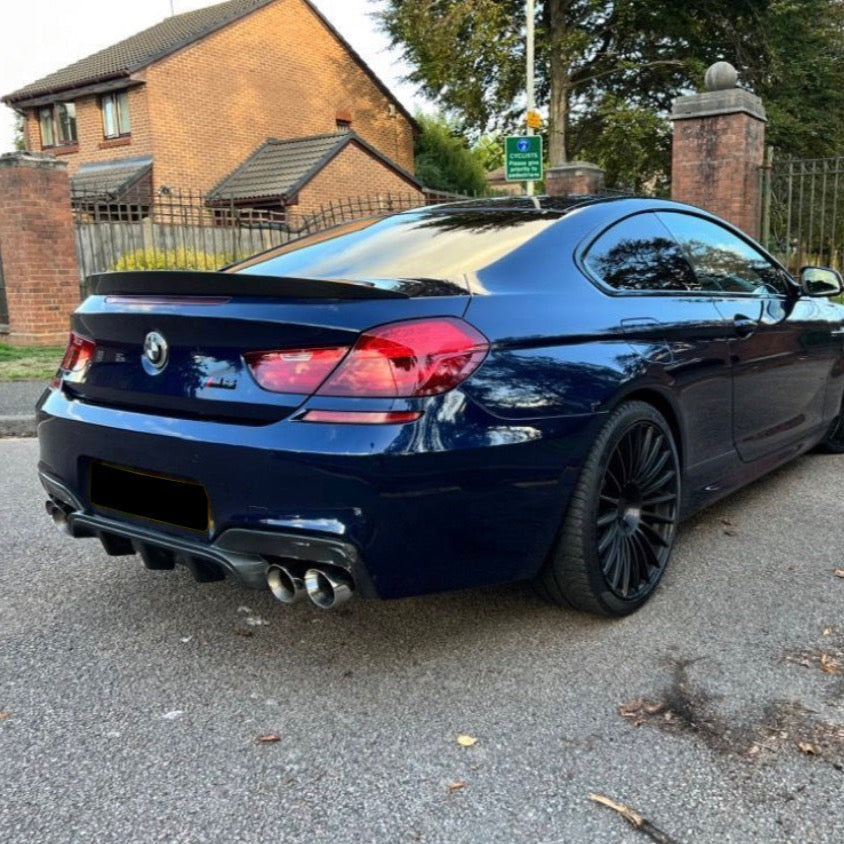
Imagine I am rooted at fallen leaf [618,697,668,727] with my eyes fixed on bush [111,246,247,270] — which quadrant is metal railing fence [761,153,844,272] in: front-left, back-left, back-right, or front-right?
front-right

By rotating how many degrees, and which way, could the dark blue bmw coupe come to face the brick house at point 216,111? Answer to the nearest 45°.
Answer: approximately 45° to its left

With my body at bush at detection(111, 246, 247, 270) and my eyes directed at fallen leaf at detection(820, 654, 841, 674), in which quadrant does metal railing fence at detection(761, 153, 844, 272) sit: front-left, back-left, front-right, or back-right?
front-left

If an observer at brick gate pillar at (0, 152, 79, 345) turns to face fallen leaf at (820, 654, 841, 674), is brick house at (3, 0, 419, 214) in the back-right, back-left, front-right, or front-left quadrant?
back-left

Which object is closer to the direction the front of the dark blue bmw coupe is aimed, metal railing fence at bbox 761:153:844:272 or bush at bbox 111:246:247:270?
the metal railing fence

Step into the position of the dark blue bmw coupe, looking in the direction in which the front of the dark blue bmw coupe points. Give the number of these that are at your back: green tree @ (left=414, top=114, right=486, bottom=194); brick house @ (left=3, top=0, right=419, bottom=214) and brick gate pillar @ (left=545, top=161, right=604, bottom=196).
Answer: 0

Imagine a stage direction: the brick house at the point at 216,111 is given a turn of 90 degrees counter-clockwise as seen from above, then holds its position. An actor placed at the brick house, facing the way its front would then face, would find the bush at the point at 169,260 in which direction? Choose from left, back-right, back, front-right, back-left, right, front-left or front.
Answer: front-right

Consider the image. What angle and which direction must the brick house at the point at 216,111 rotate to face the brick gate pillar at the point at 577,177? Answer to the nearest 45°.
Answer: approximately 45° to its left

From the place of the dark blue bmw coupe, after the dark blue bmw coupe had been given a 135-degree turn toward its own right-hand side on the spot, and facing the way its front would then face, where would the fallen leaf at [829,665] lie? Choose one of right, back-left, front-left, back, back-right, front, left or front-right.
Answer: front

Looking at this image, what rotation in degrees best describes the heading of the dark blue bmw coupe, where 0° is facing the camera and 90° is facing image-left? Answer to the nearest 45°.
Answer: approximately 225°

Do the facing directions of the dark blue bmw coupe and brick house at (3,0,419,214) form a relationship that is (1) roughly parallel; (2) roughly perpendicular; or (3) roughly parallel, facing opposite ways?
roughly parallel, facing opposite ways
